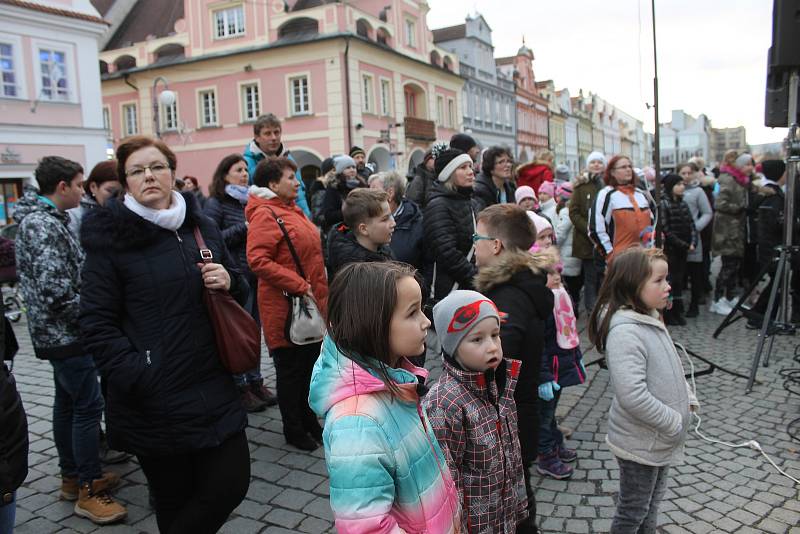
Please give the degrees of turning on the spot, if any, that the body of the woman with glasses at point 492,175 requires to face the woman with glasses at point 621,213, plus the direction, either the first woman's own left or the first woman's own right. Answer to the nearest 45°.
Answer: approximately 90° to the first woman's own left

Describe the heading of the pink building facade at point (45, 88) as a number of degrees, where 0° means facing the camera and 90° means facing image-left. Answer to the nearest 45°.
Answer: approximately 315°

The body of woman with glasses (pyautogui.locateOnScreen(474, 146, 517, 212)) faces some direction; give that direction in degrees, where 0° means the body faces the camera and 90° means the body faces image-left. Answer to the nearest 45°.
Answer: approximately 315°

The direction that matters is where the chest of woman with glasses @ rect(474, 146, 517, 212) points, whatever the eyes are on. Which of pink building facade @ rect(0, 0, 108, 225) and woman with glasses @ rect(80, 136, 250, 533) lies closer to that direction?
the woman with glasses

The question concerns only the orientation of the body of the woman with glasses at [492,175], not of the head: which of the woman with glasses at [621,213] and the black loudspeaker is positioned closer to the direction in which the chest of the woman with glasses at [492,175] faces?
the black loudspeaker
